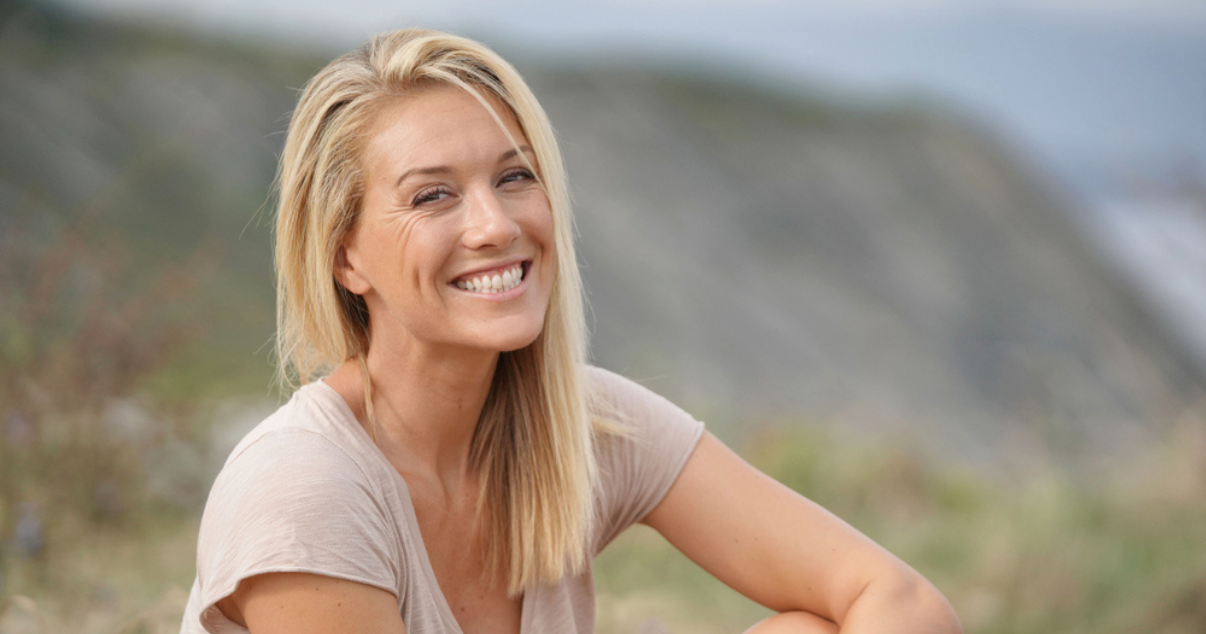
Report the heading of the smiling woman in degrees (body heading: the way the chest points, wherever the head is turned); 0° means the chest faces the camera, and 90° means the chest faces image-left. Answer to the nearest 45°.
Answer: approximately 315°

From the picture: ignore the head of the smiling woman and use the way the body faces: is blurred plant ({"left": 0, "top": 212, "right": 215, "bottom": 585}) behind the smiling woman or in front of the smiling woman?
behind
